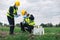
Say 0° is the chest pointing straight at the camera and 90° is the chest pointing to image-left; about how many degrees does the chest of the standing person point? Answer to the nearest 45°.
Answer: approximately 270°

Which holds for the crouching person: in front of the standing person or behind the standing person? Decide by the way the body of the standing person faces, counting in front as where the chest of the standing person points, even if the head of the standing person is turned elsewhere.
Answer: in front
